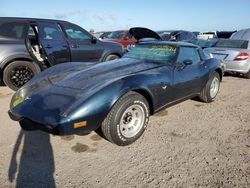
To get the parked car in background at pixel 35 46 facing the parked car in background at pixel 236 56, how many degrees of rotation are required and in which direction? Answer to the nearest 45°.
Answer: approximately 45° to its right

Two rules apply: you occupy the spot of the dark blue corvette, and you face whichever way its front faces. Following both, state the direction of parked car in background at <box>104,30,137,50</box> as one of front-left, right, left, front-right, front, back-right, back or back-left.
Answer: back-right

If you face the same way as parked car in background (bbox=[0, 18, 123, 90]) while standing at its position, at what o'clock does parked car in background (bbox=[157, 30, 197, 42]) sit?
parked car in background (bbox=[157, 30, 197, 42]) is roughly at 12 o'clock from parked car in background (bbox=[0, 18, 123, 90]).

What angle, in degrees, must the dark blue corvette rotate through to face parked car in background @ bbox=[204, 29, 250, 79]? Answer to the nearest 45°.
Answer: approximately 180°

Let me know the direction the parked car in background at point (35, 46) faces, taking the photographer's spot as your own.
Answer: facing away from the viewer and to the right of the viewer

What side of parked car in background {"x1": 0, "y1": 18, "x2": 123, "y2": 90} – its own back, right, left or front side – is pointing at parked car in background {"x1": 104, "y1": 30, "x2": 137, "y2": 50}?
front

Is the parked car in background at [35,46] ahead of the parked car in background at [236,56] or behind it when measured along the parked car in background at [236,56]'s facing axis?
behind

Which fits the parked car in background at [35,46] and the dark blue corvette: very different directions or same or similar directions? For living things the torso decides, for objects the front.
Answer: very different directions

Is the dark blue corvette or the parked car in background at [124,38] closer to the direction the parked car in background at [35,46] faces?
the parked car in background

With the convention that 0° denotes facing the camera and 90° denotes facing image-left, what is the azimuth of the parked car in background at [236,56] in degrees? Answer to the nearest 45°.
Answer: approximately 225°
